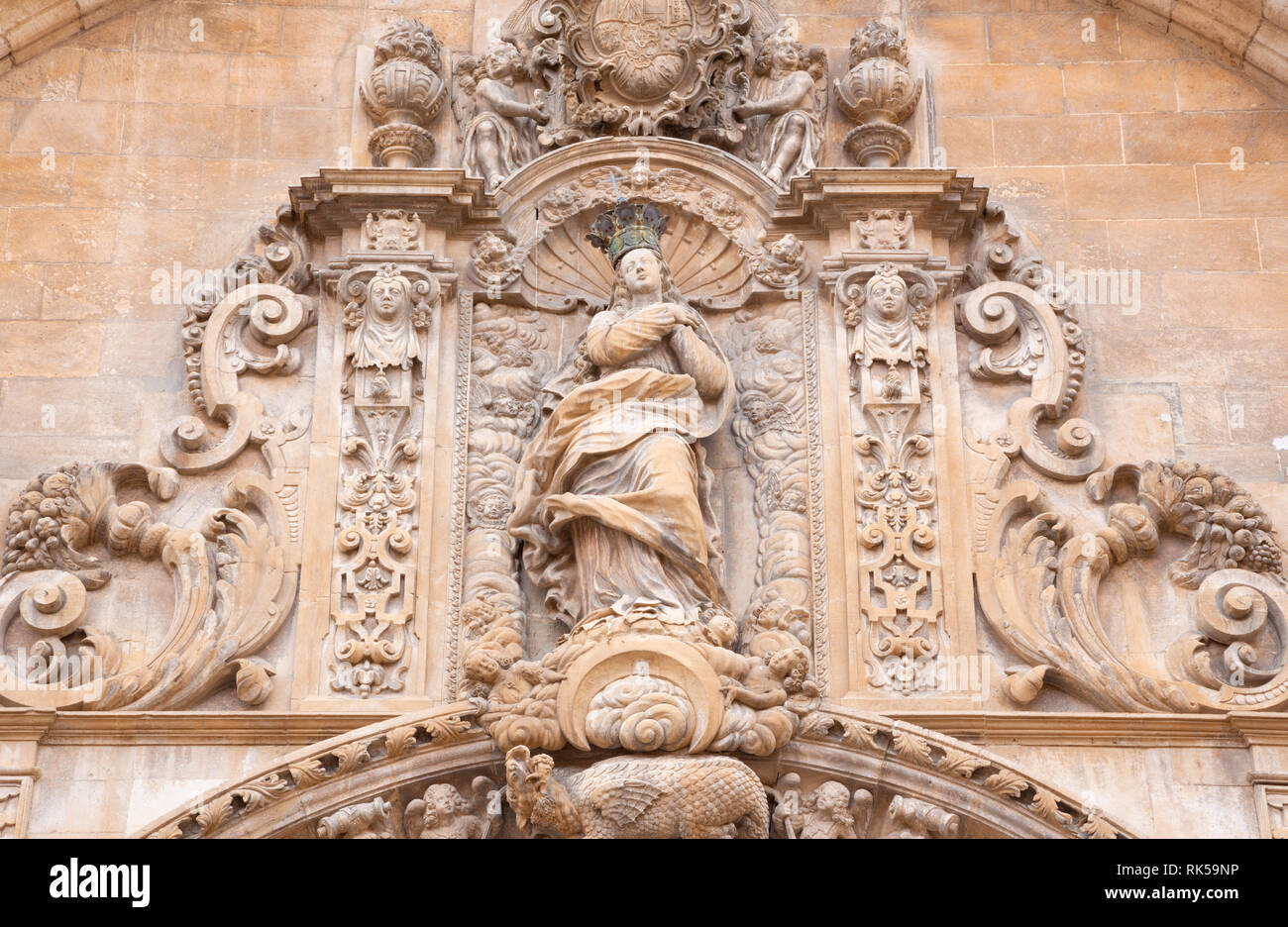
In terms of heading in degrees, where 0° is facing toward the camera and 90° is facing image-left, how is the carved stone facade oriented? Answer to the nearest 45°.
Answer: approximately 0°
